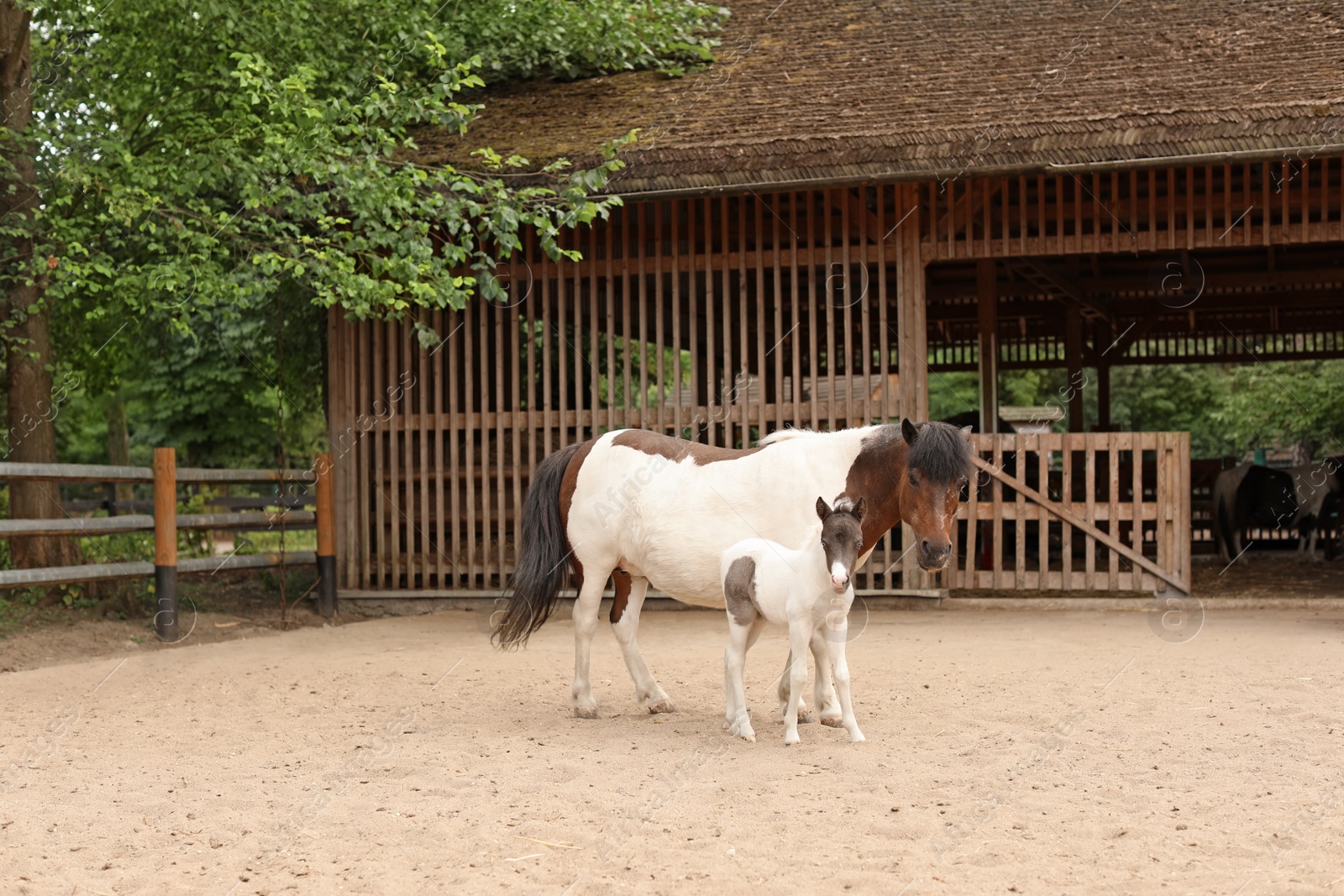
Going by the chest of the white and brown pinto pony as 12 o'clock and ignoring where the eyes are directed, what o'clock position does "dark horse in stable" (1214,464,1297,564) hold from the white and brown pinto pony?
The dark horse in stable is roughly at 10 o'clock from the white and brown pinto pony.

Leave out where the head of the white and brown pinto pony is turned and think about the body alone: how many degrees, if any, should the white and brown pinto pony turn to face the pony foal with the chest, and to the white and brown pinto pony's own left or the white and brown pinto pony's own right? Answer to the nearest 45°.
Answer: approximately 45° to the white and brown pinto pony's own right

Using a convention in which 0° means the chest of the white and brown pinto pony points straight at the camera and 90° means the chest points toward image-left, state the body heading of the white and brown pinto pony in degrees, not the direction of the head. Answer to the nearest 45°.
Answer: approximately 270°

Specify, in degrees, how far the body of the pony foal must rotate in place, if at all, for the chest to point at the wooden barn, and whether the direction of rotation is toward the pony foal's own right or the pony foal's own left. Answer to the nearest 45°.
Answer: approximately 135° to the pony foal's own left

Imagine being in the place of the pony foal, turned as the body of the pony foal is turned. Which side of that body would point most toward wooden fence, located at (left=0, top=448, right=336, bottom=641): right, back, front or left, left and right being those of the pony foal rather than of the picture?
back

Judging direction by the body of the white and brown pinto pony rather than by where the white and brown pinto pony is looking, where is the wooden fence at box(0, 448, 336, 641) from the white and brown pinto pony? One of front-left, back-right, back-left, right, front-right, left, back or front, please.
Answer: back-left

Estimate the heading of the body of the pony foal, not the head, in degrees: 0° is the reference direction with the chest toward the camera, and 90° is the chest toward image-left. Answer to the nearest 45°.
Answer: approximately 315°

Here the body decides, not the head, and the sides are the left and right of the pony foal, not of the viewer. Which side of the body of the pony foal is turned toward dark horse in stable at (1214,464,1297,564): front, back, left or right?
left
